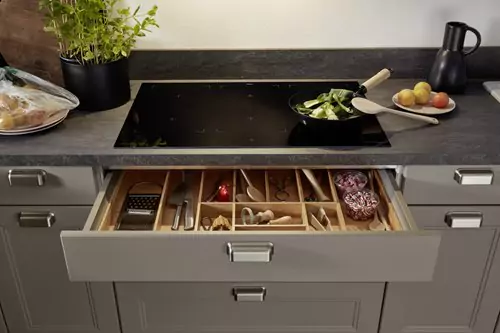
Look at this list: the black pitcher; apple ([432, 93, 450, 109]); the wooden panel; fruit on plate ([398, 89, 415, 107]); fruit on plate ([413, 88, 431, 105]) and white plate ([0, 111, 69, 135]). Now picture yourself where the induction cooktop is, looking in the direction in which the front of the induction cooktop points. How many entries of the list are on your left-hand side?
4

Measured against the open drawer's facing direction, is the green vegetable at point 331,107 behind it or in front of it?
behind

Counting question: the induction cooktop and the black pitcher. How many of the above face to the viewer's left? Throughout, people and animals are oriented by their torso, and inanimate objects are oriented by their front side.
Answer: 1

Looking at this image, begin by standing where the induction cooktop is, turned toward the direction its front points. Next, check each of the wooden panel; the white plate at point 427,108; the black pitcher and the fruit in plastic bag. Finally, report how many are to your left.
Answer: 2

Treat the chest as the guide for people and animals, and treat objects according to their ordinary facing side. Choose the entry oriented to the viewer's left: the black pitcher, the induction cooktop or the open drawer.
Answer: the black pitcher

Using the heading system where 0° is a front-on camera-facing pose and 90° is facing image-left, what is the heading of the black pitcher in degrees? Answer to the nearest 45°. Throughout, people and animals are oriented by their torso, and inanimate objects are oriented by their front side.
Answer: approximately 90°

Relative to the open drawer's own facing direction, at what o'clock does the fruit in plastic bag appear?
The fruit in plastic bag is roughly at 4 o'clock from the open drawer.

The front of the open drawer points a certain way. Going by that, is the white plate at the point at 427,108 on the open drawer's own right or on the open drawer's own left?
on the open drawer's own left

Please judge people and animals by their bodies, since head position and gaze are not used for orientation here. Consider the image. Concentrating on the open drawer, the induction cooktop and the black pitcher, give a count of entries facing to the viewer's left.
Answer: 1

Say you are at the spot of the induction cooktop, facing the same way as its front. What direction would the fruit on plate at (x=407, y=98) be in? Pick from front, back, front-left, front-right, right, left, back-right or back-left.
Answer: left

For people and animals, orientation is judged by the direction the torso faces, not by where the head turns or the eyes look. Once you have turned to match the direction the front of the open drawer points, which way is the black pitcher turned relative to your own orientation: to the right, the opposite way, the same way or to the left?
to the right
